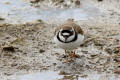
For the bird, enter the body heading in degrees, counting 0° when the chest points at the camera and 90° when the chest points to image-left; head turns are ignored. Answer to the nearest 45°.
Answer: approximately 0°
